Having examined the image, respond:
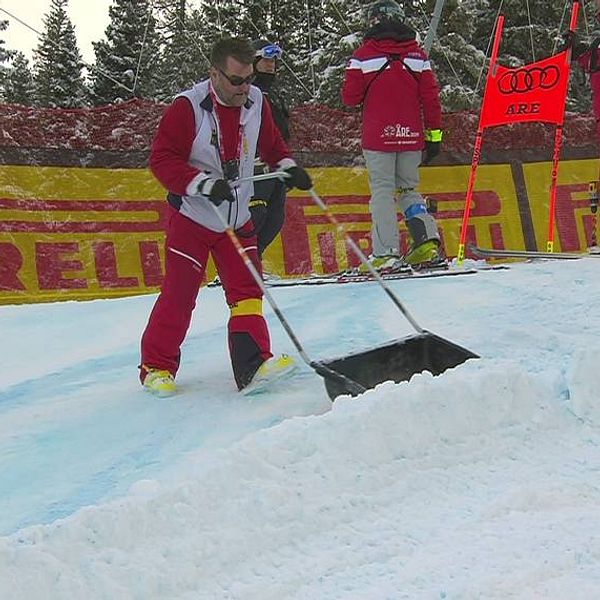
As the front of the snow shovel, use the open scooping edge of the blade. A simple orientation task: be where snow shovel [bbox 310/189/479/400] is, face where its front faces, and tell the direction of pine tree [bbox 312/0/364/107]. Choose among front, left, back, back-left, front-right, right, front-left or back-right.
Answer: back-left

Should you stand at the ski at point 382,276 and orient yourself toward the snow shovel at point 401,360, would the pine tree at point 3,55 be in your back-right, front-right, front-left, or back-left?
back-right

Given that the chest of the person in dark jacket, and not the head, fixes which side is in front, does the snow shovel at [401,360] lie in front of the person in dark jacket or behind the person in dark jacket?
in front

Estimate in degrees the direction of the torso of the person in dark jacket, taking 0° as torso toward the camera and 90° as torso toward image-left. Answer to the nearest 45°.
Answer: approximately 315°

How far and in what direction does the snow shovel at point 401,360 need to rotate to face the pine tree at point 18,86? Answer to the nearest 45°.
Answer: approximately 180°

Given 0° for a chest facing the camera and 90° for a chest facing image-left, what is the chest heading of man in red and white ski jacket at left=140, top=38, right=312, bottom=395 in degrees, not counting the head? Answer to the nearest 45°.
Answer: approximately 315°

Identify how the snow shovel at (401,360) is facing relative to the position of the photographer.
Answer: facing the viewer and to the right of the viewer

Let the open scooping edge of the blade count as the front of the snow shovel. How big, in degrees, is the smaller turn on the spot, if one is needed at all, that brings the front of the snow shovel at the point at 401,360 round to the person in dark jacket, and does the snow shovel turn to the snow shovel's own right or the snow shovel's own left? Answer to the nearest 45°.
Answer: approximately 135° to the snow shovel's own left

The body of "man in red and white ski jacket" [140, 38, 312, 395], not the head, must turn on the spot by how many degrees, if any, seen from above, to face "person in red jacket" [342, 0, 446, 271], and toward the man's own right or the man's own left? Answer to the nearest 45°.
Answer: approximately 90° to the man's own left

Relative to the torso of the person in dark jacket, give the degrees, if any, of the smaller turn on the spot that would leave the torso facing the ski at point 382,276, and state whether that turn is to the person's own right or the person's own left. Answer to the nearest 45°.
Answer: approximately 90° to the person's own left

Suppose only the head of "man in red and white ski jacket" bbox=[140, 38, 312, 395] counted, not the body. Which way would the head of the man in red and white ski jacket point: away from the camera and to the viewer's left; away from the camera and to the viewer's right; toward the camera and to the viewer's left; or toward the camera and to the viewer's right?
toward the camera and to the viewer's right

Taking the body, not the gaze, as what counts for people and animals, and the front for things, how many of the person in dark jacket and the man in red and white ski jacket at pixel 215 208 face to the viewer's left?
0
